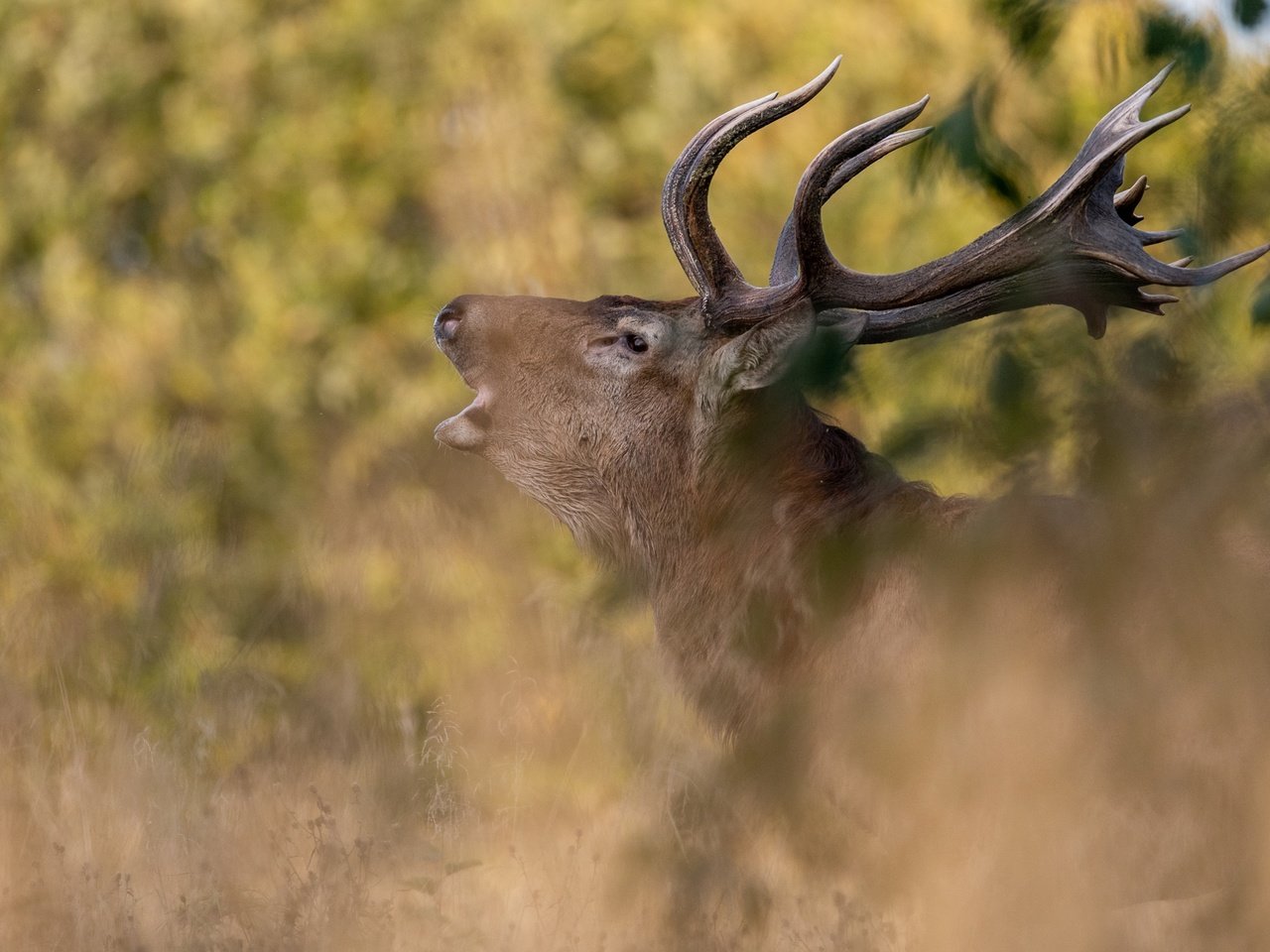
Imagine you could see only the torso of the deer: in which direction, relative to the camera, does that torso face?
to the viewer's left
